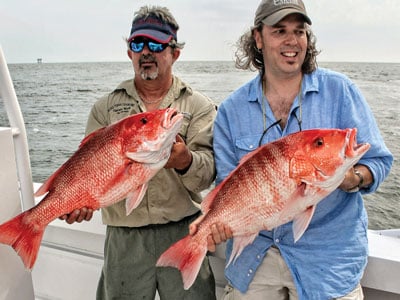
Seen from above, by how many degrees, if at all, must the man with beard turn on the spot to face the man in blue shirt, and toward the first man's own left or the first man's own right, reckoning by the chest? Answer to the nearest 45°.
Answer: approximately 45° to the first man's own left

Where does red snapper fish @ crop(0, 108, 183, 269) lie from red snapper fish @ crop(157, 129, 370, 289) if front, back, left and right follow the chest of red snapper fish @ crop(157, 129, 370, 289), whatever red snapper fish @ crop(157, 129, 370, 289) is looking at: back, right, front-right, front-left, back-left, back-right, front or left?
back

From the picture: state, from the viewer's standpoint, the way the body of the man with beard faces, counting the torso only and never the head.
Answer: toward the camera

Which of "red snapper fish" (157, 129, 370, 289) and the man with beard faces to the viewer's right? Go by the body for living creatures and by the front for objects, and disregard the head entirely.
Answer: the red snapper fish

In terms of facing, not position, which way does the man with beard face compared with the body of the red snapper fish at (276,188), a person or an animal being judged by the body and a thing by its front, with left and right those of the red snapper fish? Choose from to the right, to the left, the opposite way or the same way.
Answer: to the right

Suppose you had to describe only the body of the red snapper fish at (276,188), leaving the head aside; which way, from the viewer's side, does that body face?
to the viewer's right

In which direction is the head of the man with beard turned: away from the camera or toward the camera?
toward the camera

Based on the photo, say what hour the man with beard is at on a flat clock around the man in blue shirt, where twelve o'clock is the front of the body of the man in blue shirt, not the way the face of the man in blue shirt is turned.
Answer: The man with beard is roughly at 3 o'clock from the man in blue shirt.

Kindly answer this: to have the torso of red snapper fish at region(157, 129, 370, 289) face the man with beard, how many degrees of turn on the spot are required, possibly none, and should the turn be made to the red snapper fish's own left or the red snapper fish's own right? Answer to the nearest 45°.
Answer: approximately 135° to the red snapper fish's own left
